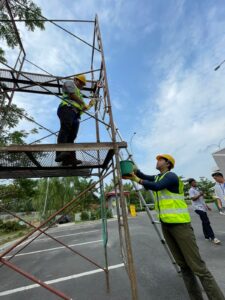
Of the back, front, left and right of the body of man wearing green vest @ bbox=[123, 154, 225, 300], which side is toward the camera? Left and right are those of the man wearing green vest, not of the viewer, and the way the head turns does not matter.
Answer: left

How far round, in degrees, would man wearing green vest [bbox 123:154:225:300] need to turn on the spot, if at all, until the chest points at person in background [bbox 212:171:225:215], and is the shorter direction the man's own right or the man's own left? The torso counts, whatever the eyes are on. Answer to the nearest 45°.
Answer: approximately 135° to the man's own right

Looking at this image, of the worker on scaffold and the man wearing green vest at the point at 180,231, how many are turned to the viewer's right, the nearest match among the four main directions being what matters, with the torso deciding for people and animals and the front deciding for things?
1

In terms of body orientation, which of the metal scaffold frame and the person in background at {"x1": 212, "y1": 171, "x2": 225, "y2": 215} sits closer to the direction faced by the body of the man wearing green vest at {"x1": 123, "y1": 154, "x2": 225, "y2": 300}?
the metal scaffold frame

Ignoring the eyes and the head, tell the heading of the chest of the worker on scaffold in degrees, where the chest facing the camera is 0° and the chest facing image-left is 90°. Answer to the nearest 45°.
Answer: approximately 270°
